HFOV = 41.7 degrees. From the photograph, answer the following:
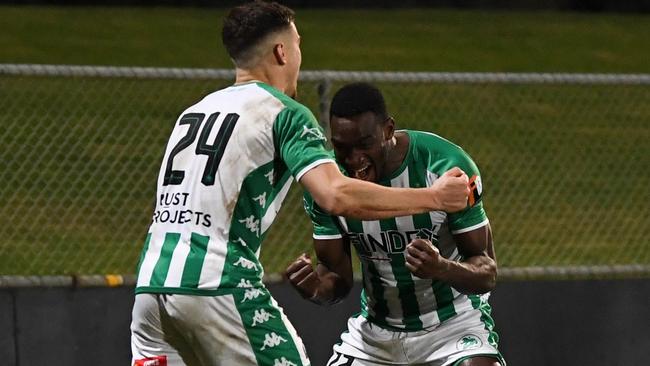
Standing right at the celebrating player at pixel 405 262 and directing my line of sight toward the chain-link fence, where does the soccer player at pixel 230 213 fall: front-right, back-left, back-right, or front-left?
back-left

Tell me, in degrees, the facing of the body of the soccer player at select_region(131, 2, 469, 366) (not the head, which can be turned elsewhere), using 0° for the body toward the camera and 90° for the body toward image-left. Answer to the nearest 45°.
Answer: approximately 225°

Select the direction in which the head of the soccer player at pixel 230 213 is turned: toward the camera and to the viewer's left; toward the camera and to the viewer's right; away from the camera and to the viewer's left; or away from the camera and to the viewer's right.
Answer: away from the camera and to the viewer's right

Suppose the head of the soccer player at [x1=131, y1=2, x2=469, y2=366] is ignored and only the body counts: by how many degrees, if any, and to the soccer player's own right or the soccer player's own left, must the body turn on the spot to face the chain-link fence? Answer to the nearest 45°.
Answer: approximately 45° to the soccer player's own left
